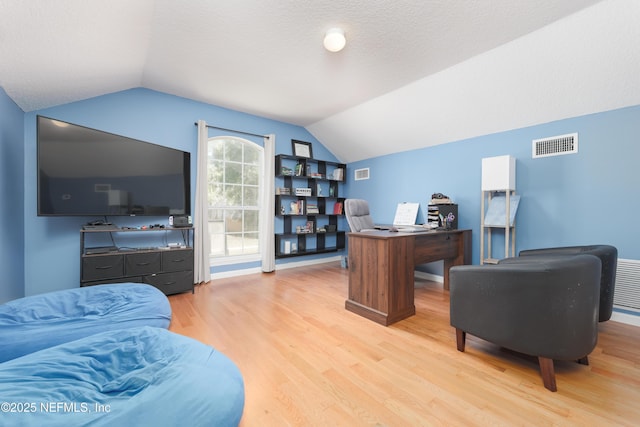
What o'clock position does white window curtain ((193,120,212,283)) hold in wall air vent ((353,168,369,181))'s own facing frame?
The white window curtain is roughly at 12 o'clock from the wall air vent.

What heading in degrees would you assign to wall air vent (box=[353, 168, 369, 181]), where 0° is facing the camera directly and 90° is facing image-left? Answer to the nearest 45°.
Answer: approximately 45°

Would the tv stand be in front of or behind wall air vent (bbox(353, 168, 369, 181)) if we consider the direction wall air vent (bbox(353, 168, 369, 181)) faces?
in front

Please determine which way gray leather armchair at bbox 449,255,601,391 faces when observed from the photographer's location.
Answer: facing away from the viewer and to the left of the viewer

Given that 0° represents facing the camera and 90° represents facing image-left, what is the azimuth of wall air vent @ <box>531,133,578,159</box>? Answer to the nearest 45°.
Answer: approximately 45°

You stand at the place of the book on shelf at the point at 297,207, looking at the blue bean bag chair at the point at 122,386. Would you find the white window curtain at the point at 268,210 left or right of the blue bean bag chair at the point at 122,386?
right

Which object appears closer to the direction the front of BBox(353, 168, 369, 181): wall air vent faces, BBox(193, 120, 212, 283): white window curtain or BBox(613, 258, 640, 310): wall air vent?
the white window curtain

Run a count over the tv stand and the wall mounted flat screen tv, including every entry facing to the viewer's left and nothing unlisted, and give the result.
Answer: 0

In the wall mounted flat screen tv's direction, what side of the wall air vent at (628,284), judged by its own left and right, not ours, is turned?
front

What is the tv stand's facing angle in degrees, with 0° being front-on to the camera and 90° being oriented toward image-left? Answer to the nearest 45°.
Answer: approximately 315°

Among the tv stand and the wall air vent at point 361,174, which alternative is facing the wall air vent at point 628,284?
the tv stand

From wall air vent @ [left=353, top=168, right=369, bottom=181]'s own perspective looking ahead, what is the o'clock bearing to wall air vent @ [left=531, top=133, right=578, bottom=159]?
wall air vent @ [left=531, top=133, right=578, bottom=159] is roughly at 9 o'clock from wall air vent @ [left=353, top=168, right=369, bottom=181].

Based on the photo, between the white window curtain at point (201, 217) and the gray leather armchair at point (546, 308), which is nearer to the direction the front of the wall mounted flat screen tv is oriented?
the gray leather armchair
